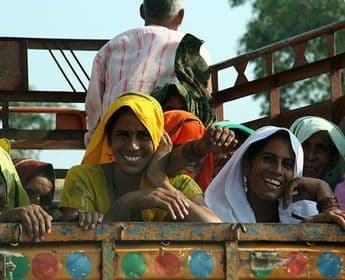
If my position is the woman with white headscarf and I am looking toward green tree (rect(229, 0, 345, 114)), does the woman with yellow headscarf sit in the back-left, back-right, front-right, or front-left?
back-left

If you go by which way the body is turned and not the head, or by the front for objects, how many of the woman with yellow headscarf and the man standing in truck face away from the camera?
1

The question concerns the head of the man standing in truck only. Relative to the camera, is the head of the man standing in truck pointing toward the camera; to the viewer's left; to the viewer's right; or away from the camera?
away from the camera

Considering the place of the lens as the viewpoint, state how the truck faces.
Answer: facing away from the viewer

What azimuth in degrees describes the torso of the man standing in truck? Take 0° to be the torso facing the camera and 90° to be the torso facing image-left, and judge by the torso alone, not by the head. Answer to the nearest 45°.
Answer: approximately 180°

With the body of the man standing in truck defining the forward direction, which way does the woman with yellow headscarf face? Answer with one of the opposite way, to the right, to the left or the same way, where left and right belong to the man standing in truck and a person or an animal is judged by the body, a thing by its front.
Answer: the opposite way

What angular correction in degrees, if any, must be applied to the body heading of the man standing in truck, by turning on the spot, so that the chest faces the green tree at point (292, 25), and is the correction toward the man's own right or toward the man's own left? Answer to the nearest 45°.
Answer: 0° — they already face it
